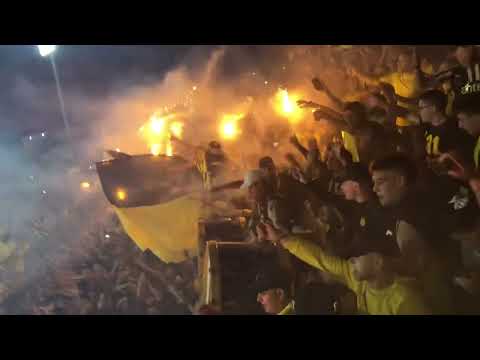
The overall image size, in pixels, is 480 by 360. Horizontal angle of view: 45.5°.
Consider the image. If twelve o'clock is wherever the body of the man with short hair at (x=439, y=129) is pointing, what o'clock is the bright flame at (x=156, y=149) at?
The bright flame is roughly at 1 o'clock from the man with short hair.

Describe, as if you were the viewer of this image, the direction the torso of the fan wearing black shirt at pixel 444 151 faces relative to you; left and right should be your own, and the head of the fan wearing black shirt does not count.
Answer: facing the viewer and to the left of the viewer

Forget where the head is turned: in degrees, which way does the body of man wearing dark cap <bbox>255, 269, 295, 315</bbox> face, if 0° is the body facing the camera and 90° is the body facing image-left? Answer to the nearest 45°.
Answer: approximately 45°

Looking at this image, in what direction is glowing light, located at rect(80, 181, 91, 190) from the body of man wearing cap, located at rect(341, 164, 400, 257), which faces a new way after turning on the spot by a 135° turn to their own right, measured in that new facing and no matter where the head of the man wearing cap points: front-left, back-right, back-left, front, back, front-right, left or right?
left

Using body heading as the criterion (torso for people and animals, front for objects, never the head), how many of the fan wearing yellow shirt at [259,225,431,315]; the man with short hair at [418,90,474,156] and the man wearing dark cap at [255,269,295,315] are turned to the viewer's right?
0

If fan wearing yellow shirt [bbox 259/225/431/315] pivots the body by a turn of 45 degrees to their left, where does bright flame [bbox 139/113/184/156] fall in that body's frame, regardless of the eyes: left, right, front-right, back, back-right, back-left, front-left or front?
right

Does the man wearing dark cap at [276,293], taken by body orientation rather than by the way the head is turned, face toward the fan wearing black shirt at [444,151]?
no

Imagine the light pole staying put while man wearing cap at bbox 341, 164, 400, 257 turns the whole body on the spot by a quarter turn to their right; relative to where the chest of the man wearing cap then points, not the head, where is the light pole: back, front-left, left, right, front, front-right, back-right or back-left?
front-left

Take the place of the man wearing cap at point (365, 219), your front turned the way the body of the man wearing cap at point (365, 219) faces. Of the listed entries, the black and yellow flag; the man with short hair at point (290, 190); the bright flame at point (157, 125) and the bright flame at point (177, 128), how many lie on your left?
0

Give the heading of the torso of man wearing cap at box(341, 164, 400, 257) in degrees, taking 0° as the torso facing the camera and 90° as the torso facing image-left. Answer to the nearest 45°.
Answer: approximately 45°

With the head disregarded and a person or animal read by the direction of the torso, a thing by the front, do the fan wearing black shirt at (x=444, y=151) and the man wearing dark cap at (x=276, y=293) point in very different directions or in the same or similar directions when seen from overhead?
same or similar directions

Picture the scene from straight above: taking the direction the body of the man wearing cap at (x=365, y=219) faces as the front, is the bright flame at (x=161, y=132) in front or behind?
in front

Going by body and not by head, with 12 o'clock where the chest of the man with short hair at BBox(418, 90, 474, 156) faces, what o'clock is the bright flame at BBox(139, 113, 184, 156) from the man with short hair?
The bright flame is roughly at 1 o'clock from the man with short hair.
